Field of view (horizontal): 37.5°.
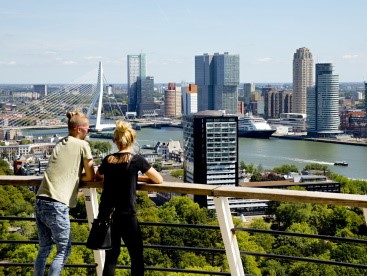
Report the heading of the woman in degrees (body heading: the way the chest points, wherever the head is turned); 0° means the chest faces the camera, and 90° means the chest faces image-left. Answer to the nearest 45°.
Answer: approximately 180°

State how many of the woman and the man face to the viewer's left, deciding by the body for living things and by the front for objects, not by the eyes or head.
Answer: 0

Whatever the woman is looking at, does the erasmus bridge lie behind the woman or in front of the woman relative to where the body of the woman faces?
in front

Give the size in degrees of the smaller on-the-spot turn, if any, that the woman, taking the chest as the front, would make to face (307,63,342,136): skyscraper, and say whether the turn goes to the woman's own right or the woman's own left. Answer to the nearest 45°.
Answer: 0° — they already face it

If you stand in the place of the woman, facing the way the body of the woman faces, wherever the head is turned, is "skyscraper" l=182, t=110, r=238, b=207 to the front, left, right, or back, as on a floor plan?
front

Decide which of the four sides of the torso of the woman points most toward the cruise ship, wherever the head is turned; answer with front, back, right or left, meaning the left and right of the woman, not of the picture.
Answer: front

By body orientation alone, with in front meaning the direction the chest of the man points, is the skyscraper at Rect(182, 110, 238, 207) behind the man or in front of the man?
in front

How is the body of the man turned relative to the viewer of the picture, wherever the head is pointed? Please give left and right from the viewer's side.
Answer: facing away from the viewer and to the right of the viewer

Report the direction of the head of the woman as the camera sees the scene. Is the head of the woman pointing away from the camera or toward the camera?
away from the camera
